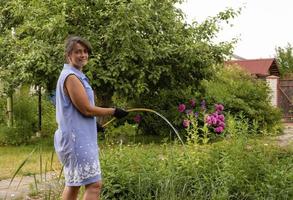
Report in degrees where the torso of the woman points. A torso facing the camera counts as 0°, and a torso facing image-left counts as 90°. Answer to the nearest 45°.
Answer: approximately 270°

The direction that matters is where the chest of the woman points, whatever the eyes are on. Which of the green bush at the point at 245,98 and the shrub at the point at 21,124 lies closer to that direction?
the green bush

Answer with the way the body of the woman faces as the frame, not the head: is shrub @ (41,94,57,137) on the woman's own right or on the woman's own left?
on the woman's own left

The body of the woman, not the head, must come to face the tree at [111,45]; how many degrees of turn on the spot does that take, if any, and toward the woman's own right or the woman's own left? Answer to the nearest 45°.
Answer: approximately 90° to the woman's own left
